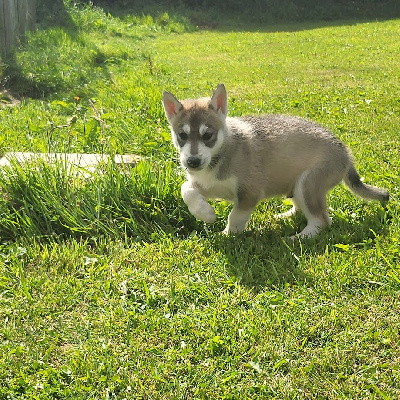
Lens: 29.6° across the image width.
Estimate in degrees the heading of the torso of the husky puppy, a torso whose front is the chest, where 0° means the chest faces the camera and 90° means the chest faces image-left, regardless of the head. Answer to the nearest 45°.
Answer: approximately 90°

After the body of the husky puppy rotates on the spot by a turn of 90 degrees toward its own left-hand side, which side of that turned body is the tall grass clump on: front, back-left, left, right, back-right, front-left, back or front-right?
right
